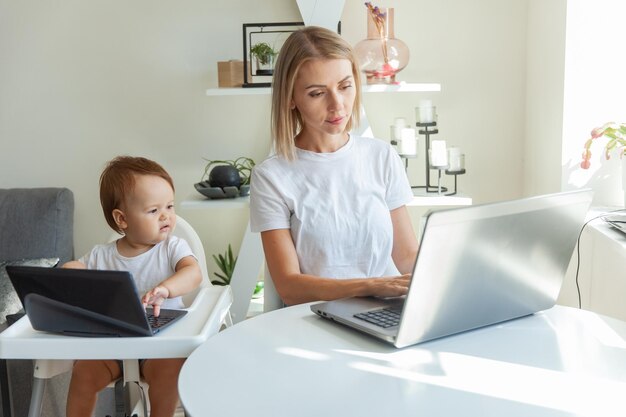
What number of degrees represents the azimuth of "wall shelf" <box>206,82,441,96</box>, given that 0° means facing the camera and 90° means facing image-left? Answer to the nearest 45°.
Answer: approximately 0°

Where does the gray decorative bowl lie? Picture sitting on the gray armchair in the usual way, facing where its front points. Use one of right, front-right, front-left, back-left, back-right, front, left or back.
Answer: front-left

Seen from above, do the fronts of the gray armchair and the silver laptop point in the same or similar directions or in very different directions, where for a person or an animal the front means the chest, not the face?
very different directions

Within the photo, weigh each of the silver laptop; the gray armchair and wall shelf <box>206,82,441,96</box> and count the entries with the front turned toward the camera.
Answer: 2

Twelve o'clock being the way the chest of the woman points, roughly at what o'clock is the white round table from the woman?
The white round table is roughly at 1 o'clock from the woman.

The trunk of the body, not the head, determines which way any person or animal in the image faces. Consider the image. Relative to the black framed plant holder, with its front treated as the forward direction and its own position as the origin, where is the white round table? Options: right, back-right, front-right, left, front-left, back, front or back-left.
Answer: front

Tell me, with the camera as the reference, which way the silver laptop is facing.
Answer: facing away from the viewer and to the left of the viewer

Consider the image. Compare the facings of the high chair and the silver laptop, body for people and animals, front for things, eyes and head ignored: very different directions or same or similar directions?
very different directions

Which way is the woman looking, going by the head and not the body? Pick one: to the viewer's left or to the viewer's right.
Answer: to the viewer's right

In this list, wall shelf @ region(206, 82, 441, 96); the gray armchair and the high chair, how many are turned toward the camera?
3

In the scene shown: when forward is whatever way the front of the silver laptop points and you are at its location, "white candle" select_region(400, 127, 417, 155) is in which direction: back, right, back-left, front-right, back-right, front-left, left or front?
front-right

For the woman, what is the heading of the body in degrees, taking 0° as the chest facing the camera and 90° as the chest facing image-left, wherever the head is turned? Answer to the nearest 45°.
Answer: approximately 315°
